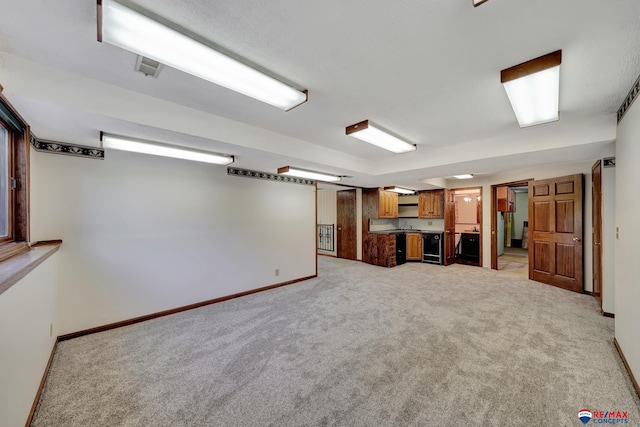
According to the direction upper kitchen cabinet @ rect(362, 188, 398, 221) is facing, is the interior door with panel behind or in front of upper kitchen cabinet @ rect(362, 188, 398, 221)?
in front

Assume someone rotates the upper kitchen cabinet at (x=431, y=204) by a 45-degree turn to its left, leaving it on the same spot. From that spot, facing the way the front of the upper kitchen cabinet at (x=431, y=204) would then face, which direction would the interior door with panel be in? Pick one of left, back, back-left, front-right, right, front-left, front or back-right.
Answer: front

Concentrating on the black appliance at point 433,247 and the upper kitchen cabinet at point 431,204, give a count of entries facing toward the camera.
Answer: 2

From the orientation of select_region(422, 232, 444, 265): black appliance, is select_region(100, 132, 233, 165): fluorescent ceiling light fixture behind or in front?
in front

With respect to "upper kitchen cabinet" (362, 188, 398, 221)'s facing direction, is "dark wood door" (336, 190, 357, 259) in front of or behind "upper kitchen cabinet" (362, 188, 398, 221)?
behind

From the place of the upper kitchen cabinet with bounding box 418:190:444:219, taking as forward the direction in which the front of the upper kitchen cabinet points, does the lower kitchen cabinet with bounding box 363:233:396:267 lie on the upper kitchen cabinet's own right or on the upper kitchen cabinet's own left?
on the upper kitchen cabinet's own right

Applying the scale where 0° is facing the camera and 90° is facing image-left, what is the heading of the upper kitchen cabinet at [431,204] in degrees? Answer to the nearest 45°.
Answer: approximately 0°

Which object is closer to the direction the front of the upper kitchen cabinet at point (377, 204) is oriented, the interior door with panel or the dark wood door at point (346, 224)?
the interior door with panel

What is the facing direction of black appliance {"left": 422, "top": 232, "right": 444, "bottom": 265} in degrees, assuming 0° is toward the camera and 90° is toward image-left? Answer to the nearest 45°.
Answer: approximately 0°

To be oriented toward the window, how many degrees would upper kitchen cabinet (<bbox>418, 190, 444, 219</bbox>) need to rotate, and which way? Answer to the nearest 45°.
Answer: approximately 45° to its right

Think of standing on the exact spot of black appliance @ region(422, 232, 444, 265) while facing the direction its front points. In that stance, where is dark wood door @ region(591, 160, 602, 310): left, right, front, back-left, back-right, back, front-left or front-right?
front-left

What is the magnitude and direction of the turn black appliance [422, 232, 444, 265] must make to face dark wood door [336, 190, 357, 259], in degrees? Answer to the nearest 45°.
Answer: approximately 90° to its right

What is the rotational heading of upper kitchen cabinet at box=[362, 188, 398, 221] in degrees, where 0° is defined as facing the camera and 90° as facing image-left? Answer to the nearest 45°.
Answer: approximately 315°
